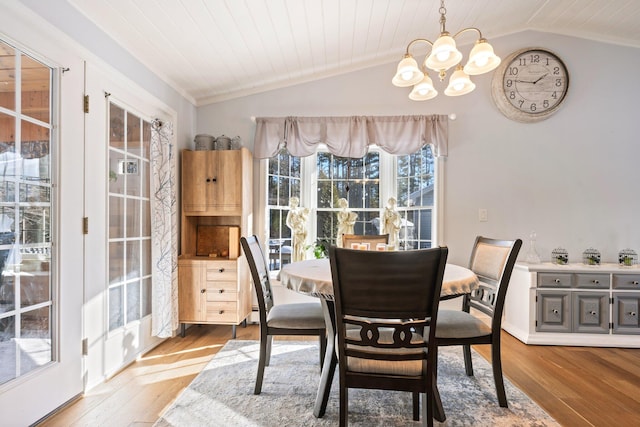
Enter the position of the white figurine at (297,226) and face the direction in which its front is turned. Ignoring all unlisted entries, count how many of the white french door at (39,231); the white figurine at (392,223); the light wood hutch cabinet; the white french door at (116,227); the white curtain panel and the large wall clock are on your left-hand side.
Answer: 2

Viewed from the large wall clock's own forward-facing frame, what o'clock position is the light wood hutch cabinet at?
The light wood hutch cabinet is roughly at 2 o'clock from the large wall clock.

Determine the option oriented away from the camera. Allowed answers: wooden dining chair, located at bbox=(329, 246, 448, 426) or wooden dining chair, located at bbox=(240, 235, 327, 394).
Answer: wooden dining chair, located at bbox=(329, 246, 448, 426)

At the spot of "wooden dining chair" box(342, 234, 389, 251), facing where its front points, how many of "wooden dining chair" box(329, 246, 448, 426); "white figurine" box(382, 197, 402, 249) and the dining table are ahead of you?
2

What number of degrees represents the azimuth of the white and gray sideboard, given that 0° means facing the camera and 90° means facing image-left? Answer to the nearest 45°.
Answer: approximately 0°

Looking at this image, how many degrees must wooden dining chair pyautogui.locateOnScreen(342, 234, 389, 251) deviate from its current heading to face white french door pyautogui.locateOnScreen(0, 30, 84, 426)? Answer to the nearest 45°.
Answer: approximately 45° to its right

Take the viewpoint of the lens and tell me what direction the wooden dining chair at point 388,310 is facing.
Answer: facing away from the viewer

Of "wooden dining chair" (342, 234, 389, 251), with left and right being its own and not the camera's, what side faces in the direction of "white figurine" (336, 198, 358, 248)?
back

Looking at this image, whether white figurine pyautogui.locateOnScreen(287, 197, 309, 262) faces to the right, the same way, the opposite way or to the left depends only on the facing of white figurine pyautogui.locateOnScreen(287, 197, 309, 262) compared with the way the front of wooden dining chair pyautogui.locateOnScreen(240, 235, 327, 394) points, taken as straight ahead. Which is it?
to the right

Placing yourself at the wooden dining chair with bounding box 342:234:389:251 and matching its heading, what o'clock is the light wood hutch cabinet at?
The light wood hutch cabinet is roughly at 3 o'clock from the wooden dining chair.

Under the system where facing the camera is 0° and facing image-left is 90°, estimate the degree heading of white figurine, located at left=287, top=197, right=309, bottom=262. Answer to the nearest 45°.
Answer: approximately 0°
